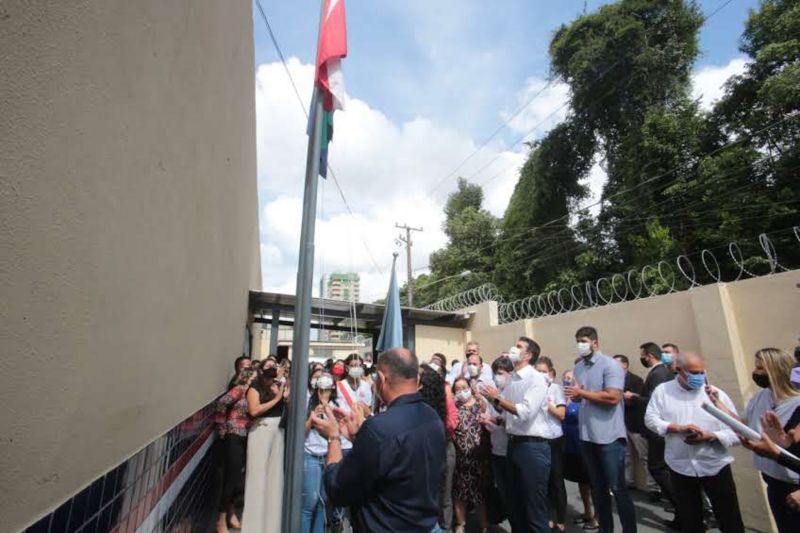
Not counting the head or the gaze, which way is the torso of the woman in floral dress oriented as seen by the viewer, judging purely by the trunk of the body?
toward the camera

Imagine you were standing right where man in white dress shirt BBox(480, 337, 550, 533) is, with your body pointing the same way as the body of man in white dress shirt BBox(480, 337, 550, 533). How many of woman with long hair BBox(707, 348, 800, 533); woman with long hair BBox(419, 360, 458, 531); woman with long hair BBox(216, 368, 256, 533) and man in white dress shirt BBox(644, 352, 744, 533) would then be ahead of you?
2

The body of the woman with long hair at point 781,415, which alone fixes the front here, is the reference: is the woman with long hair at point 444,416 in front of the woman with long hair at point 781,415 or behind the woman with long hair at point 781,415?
in front

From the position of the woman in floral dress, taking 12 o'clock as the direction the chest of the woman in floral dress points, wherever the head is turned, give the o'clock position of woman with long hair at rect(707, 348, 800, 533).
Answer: The woman with long hair is roughly at 10 o'clock from the woman in floral dress.

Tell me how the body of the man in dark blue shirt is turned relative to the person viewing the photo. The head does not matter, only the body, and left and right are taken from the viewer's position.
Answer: facing away from the viewer and to the left of the viewer

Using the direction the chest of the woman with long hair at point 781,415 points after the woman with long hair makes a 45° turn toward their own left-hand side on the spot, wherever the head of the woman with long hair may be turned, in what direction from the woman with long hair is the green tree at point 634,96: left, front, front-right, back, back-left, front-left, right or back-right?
back-right

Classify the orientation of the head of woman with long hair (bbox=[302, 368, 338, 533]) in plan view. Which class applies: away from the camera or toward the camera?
toward the camera

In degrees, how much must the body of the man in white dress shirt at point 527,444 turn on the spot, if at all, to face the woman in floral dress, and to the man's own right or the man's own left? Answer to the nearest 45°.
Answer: approximately 45° to the man's own right

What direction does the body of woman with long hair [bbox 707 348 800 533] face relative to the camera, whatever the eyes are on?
to the viewer's left

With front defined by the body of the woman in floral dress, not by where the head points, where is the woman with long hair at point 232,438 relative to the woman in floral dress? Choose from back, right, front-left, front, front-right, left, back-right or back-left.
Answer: right
